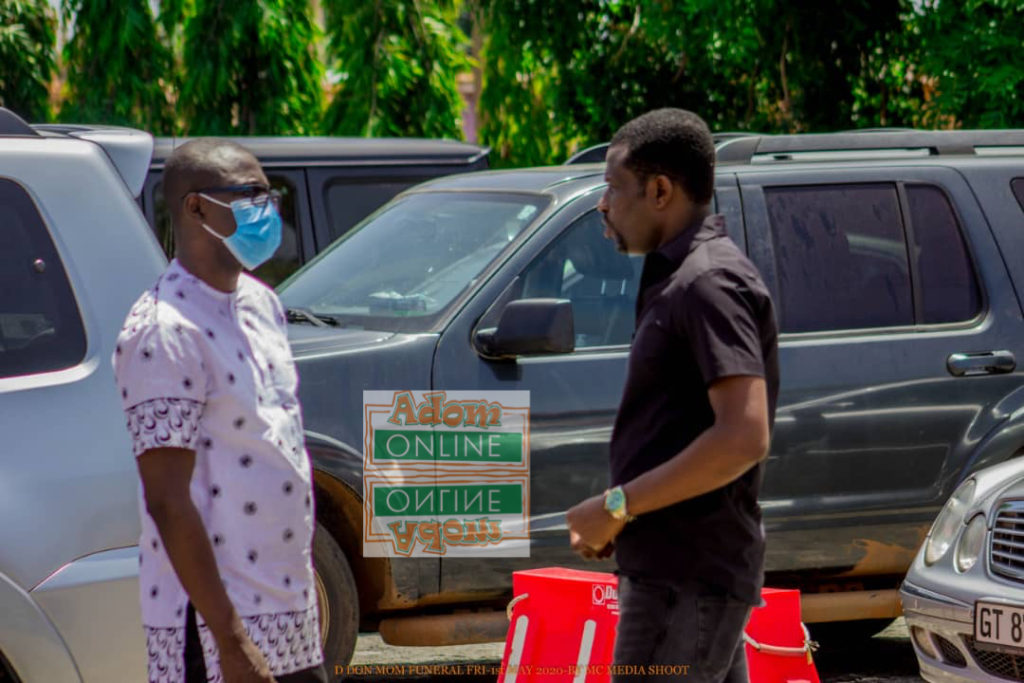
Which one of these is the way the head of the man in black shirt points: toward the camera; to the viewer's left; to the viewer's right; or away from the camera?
to the viewer's left

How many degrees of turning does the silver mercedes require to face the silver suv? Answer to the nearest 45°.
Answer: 0° — it already faces it

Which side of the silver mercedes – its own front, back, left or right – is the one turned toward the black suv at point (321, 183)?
right

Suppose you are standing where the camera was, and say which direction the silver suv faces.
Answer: facing to the left of the viewer

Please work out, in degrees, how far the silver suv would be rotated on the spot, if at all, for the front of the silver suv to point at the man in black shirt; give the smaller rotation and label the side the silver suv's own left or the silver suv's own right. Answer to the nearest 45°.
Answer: approximately 135° to the silver suv's own left

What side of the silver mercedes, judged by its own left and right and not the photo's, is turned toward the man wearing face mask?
front

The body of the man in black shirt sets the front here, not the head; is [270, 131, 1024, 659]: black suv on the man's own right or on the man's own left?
on the man's own right

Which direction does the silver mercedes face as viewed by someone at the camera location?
facing the viewer and to the left of the viewer

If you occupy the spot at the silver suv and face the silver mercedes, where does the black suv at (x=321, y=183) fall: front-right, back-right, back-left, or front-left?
front-left

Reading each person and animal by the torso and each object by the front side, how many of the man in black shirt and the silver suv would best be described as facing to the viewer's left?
2

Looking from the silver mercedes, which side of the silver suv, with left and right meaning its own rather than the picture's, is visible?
back

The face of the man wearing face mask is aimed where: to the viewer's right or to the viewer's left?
to the viewer's right

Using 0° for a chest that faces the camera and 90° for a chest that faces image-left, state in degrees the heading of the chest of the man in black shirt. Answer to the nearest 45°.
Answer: approximately 90°
